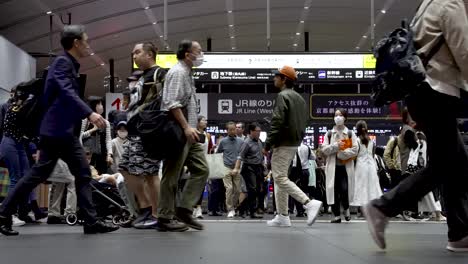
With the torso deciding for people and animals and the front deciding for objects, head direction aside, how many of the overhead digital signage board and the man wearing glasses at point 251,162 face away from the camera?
0

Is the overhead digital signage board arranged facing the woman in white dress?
yes

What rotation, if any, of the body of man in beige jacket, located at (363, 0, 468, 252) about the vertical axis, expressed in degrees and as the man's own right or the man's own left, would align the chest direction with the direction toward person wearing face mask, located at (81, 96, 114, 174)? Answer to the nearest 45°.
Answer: approximately 135° to the man's own left

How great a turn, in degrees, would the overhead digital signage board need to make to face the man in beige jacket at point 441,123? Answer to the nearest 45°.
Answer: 0° — it already faces them

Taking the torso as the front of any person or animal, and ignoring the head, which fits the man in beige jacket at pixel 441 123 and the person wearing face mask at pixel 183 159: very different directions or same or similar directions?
same or similar directions

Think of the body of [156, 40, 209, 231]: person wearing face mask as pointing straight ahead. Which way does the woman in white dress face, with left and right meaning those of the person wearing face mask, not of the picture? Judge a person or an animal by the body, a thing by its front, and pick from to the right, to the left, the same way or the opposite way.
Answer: to the left

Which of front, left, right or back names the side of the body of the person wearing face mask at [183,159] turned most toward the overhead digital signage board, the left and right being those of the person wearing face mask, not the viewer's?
left

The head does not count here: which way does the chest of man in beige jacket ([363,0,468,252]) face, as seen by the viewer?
to the viewer's right

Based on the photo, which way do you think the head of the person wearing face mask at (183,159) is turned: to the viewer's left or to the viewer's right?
to the viewer's right

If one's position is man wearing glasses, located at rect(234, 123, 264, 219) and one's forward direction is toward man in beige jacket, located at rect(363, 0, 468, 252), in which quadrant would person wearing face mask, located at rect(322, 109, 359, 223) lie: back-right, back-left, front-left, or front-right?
front-left

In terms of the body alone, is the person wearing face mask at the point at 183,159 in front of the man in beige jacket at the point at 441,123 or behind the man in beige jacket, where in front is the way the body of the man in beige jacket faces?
behind

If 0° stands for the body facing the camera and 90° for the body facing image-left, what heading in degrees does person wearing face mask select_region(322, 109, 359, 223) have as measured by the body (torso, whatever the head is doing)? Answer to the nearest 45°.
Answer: approximately 0°

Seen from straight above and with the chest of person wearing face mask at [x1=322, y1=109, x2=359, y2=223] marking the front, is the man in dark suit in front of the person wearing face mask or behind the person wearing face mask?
in front

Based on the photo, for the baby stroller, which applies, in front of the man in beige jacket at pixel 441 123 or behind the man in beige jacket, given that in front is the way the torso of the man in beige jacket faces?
behind

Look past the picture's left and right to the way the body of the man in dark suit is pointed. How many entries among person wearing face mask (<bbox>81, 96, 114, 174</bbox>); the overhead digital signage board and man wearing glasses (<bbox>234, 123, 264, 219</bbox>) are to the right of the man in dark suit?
0

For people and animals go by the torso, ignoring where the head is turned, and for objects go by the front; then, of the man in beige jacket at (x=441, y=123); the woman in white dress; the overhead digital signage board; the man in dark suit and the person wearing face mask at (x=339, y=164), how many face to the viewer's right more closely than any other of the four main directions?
2

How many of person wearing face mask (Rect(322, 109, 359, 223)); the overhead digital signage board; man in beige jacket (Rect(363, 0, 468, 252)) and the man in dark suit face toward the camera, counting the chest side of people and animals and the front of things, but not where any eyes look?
2

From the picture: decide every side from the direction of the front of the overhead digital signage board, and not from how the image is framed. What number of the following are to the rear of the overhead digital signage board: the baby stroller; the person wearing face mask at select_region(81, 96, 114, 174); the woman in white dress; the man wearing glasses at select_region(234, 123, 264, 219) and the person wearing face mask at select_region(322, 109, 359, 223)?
0
